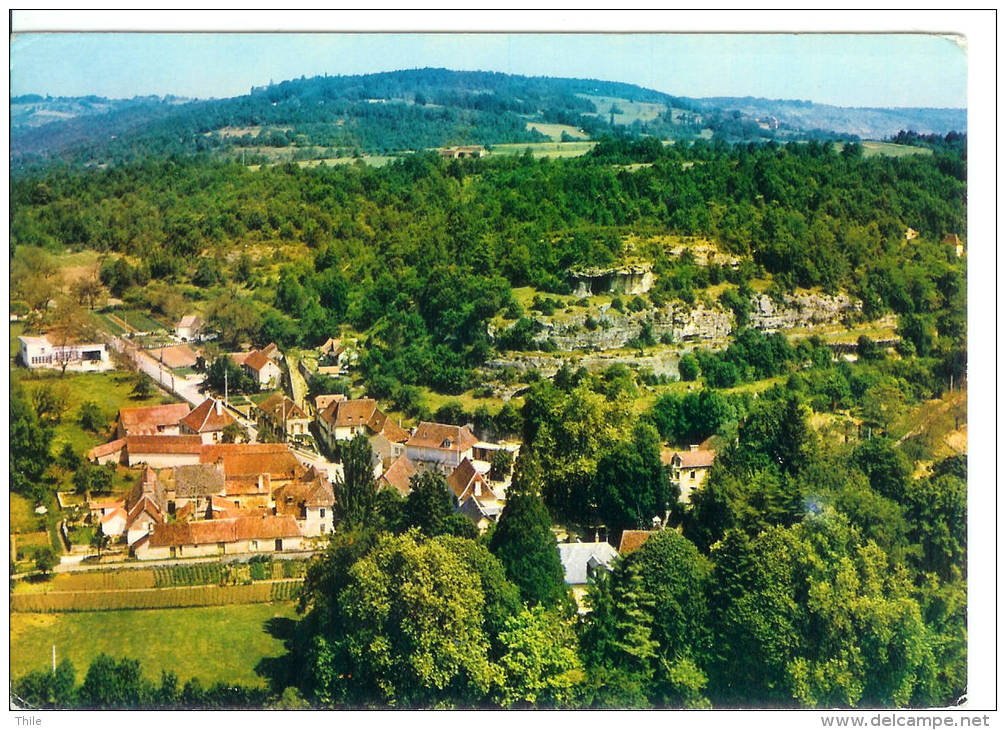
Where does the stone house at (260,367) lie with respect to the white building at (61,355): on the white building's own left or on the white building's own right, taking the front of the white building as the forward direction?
on the white building's own left

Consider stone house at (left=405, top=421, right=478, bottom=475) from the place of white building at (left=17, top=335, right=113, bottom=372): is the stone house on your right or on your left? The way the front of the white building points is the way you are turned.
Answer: on your left

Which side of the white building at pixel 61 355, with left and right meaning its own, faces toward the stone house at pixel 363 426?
left

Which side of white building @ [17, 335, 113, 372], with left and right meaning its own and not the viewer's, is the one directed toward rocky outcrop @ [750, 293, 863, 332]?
left

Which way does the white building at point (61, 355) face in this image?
toward the camera

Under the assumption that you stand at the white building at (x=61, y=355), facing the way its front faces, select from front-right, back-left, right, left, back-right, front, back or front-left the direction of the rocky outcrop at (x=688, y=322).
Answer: left

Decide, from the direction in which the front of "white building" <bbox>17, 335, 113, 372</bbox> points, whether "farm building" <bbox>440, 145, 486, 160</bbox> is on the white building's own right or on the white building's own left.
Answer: on the white building's own left

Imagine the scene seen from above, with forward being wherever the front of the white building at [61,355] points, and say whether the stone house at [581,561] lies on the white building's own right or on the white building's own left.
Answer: on the white building's own left

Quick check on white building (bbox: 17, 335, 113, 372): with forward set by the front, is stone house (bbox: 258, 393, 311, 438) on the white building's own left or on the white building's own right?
on the white building's own left

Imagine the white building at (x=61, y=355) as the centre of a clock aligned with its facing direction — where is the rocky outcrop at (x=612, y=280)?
The rocky outcrop is roughly at 9 o'clock from the white building.
